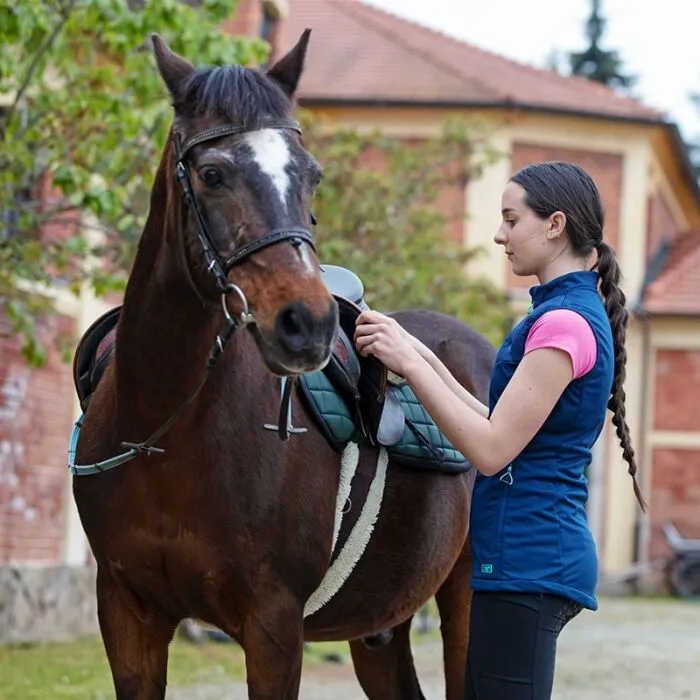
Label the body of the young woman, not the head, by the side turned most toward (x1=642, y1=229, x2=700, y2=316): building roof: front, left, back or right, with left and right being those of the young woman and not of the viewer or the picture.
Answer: right

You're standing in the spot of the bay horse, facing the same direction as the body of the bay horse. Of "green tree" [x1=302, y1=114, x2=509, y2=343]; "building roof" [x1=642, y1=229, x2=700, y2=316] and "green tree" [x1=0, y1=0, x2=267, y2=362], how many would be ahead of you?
0

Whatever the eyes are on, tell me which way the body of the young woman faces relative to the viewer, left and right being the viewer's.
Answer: facing to the left of the viewer

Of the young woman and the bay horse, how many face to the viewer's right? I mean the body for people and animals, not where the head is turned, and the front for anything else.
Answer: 0

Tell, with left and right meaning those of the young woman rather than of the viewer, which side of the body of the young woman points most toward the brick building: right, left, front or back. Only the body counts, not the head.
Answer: right

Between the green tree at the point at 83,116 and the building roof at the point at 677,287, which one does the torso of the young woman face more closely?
the green tree

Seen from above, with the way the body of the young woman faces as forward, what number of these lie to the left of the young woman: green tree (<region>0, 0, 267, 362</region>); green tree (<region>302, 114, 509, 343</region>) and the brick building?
0

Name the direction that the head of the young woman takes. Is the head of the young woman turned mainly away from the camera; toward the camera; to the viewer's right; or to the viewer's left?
to the viewer's left

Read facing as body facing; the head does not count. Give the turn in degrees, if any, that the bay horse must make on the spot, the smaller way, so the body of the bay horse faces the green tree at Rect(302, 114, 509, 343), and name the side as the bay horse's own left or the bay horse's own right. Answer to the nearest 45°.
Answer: approximately 135° to the bay horse's own right

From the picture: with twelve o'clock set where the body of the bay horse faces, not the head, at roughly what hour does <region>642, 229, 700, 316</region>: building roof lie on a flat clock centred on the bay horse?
The building roof is roughly at 5 o'clock from the bay horse.

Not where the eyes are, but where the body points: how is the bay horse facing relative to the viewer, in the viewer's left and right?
facing the viewer and to the left of the viewer

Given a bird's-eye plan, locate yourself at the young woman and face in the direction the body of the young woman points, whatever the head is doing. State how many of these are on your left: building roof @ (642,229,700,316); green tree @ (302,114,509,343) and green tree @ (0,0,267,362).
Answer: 0

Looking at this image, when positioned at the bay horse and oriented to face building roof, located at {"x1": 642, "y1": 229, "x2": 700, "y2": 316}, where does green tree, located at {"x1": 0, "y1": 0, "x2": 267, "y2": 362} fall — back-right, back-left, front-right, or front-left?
front-left

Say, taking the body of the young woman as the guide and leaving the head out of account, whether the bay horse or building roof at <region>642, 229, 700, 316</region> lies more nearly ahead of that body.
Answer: the bay horse

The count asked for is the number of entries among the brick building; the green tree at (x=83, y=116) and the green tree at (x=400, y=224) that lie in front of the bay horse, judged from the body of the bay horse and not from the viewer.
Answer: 0
